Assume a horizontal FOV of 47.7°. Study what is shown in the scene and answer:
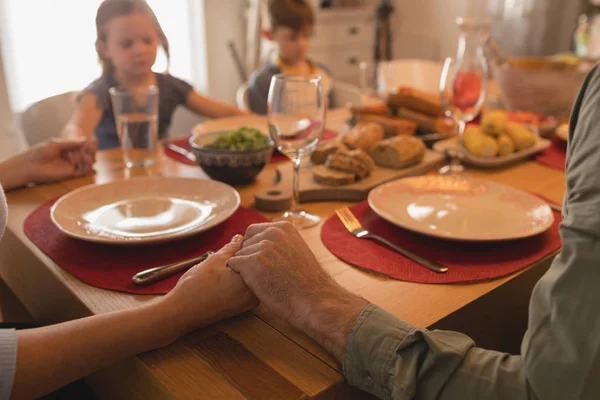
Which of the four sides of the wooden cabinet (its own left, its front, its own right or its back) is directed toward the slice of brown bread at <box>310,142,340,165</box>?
front

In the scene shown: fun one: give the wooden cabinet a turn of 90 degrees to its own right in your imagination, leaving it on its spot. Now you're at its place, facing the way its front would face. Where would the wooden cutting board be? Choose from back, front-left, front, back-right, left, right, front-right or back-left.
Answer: left

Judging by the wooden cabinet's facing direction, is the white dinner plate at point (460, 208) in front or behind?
in front

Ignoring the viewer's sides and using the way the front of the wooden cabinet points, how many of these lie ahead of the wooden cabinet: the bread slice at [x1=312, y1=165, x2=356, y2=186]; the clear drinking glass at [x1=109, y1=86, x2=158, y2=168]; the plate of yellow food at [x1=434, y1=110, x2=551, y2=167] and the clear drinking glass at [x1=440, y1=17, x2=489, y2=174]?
4

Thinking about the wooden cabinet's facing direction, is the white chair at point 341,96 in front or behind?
in front

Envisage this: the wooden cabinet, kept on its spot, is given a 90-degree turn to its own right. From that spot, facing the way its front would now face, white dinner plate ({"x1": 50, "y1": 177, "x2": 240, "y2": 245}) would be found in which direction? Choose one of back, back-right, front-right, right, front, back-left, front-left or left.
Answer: left

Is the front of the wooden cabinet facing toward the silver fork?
yes

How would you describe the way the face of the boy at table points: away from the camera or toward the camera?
toward the camera

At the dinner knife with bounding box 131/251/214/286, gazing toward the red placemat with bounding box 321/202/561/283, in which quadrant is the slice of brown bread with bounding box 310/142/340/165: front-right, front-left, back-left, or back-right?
front-left

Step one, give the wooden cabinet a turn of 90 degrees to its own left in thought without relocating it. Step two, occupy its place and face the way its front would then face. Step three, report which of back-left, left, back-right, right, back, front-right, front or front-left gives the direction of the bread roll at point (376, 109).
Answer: right

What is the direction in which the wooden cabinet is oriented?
toward the camera

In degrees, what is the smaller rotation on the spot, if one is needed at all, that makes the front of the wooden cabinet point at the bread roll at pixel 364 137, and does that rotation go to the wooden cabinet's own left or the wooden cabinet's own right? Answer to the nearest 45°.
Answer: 0° — it already faces it

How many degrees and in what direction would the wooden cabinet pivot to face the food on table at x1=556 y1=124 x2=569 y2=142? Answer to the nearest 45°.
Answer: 0° — it already faces it

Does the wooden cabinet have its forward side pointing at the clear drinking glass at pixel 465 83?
yes

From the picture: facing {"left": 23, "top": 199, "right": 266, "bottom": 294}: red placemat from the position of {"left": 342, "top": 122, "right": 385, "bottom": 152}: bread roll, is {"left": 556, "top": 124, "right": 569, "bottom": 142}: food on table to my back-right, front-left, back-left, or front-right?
back-left

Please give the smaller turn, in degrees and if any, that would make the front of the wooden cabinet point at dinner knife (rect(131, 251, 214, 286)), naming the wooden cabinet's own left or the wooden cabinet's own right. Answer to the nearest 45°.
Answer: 0° — it already faces it

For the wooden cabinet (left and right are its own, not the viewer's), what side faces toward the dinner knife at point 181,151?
front

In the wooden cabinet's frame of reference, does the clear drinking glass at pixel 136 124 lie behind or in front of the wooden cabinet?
in front

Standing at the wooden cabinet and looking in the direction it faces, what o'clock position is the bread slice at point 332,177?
The bread slice is roughly at 12 o'clock from the wooden cabinet.
